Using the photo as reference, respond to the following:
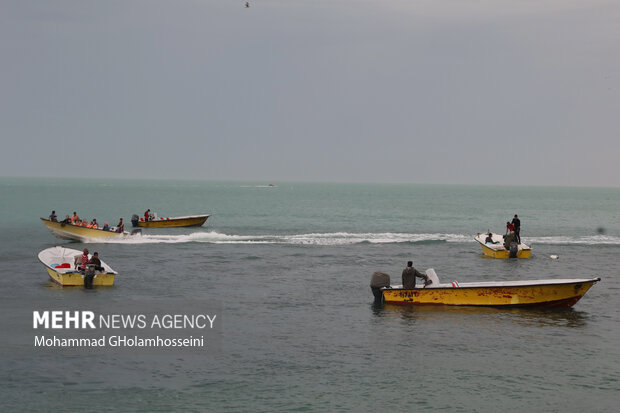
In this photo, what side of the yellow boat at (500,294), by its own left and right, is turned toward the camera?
right

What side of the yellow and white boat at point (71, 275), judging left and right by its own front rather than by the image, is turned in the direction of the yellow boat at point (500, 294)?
back

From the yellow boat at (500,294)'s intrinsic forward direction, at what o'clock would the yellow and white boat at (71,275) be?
The yellow and white boat is roughly at 6 o'clock from the yellow boat.

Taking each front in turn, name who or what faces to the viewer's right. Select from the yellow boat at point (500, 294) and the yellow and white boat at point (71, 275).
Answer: the yellow boat

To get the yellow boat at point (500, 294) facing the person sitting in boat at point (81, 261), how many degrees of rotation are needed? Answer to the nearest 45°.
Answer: approximately 180°

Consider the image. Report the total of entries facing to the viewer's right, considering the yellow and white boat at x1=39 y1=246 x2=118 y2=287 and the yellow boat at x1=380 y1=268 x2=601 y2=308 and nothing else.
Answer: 1

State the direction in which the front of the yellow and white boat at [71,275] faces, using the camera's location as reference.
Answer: facing away from the viewer and to the left of the viewer
